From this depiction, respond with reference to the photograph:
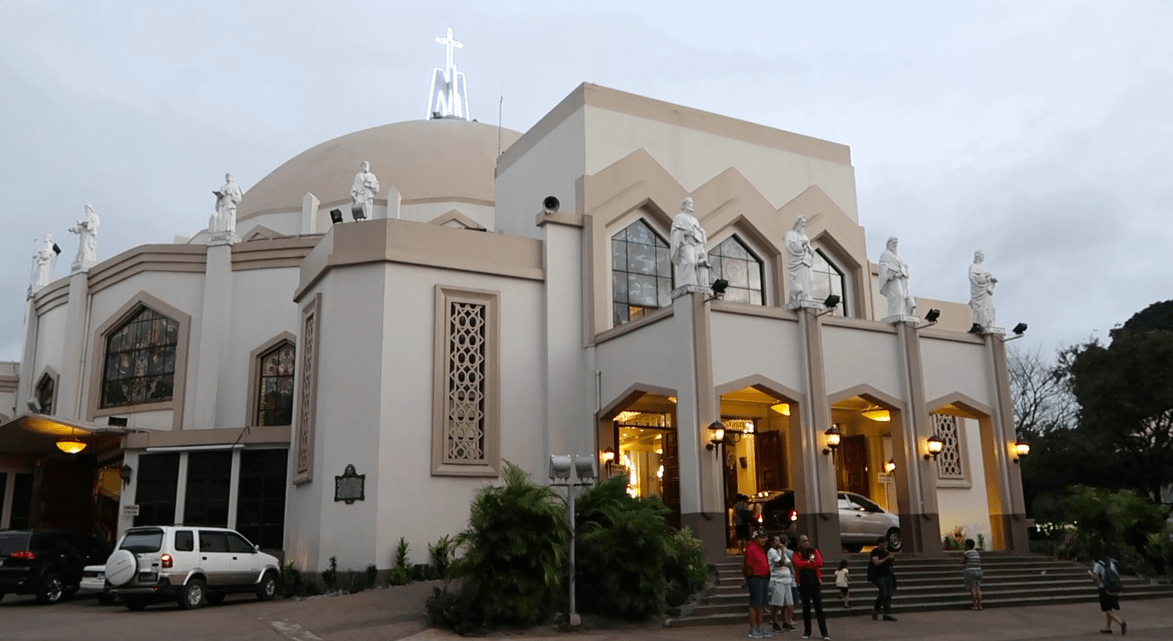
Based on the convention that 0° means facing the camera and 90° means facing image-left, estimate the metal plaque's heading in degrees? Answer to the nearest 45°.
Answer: approximately 0°

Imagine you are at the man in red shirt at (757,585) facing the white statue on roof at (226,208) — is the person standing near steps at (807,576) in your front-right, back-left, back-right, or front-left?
back-right

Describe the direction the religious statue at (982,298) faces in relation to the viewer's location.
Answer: facing the viewer and to the right of the viewer

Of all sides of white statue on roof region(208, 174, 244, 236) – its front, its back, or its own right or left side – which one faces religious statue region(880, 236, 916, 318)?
left

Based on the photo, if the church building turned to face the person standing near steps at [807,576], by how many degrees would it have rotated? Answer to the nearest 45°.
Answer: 0° — it already faces them
